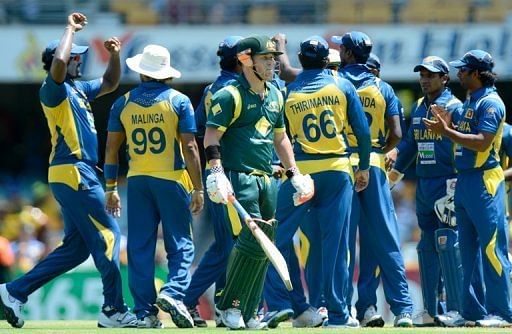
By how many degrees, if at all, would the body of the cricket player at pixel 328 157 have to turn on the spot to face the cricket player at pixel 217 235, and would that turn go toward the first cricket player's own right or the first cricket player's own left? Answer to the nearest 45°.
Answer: approximately 90° to the first cricket player's own left

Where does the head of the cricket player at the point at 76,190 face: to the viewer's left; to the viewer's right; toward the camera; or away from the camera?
to the viewer's right

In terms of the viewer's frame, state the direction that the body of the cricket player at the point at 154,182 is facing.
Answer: away from the camera

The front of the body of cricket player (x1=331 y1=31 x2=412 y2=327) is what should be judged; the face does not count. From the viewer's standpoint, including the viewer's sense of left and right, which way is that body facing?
facing away from the viewer and to the left of the viewer

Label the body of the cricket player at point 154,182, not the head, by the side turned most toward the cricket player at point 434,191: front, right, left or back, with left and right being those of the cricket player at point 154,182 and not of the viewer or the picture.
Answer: right

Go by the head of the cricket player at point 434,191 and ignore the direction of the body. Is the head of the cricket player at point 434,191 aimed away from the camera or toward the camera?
toward the camera

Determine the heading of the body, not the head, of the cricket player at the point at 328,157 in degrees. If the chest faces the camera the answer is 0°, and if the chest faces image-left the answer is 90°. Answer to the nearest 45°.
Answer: approximately 180°

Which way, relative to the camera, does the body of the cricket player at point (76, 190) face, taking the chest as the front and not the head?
to the viewer's right
